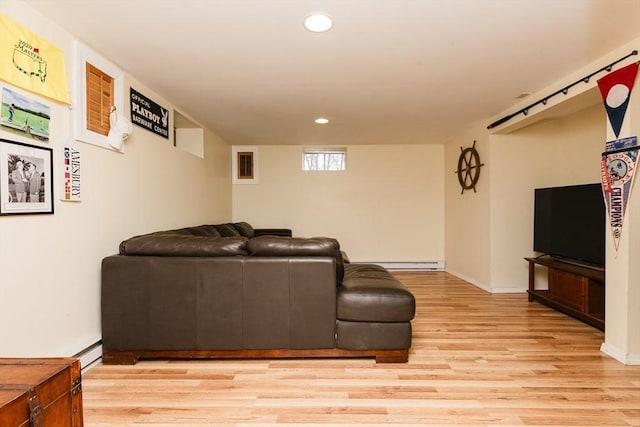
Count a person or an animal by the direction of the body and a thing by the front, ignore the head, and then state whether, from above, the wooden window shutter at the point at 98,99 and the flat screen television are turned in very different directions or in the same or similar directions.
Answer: very different directions

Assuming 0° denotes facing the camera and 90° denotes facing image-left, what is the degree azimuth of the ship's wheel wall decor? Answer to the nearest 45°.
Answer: approximately 45°

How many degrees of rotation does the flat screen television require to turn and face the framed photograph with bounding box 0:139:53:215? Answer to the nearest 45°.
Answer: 0° — it already faces it

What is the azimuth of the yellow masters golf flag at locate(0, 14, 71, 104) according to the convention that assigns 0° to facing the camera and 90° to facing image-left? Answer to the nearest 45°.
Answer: approximately 315°

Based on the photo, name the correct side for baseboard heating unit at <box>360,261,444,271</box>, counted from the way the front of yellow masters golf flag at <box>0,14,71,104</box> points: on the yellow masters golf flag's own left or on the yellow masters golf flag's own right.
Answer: on the yellow masters golf flag's own left

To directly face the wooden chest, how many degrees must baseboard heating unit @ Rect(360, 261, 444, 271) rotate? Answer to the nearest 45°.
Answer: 0° — it already faces it

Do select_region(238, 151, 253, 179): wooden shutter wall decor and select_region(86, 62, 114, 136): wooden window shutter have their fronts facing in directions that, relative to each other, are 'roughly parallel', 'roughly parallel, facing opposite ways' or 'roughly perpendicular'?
roughly perpendicular

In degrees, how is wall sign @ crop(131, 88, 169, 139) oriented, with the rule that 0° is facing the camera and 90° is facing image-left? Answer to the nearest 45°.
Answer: approximately 315°

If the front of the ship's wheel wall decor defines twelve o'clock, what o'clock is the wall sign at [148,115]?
The wall sign is roughly at 12 o'clock from the ship's wheel wall decor.

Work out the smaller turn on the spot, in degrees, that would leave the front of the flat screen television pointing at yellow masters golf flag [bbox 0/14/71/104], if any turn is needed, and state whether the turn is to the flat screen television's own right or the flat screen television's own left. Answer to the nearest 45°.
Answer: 0° — it already faces it

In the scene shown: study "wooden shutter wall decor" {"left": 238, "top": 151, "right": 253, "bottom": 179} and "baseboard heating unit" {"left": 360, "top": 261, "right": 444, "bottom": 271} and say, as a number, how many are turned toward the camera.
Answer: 2

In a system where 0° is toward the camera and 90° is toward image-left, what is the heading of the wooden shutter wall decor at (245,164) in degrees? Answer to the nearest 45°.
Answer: approximately 0°
